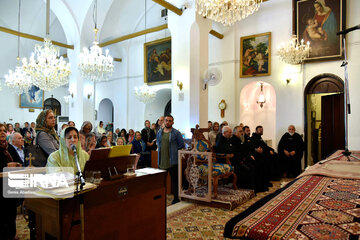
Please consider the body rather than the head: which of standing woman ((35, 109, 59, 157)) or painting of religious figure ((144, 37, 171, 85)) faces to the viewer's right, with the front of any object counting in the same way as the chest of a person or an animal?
the standing woman

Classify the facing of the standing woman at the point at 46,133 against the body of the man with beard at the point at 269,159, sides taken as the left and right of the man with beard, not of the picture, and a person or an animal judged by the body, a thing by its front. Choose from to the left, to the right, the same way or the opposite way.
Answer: to the left

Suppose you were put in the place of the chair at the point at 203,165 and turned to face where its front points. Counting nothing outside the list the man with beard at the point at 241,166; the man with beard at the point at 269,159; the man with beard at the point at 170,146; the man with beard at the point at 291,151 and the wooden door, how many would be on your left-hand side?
4

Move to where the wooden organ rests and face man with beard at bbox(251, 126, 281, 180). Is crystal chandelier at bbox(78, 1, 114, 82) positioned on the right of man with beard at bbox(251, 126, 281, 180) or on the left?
left

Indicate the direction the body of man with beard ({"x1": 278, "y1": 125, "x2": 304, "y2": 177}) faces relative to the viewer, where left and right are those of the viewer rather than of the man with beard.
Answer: facing the viewer

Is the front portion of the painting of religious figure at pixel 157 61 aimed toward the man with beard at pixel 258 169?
no

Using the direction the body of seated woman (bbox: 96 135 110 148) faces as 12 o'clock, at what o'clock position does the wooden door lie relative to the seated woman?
The wooden door is roughly at 10 o'clock from the seated woman.

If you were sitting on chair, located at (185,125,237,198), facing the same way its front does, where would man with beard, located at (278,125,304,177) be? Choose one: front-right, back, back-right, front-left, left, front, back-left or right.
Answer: left

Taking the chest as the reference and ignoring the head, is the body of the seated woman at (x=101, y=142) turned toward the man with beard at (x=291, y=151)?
no

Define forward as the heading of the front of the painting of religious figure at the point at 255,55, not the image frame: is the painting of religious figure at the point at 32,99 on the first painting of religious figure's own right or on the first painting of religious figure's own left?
on the first painting of religious figure's own right
